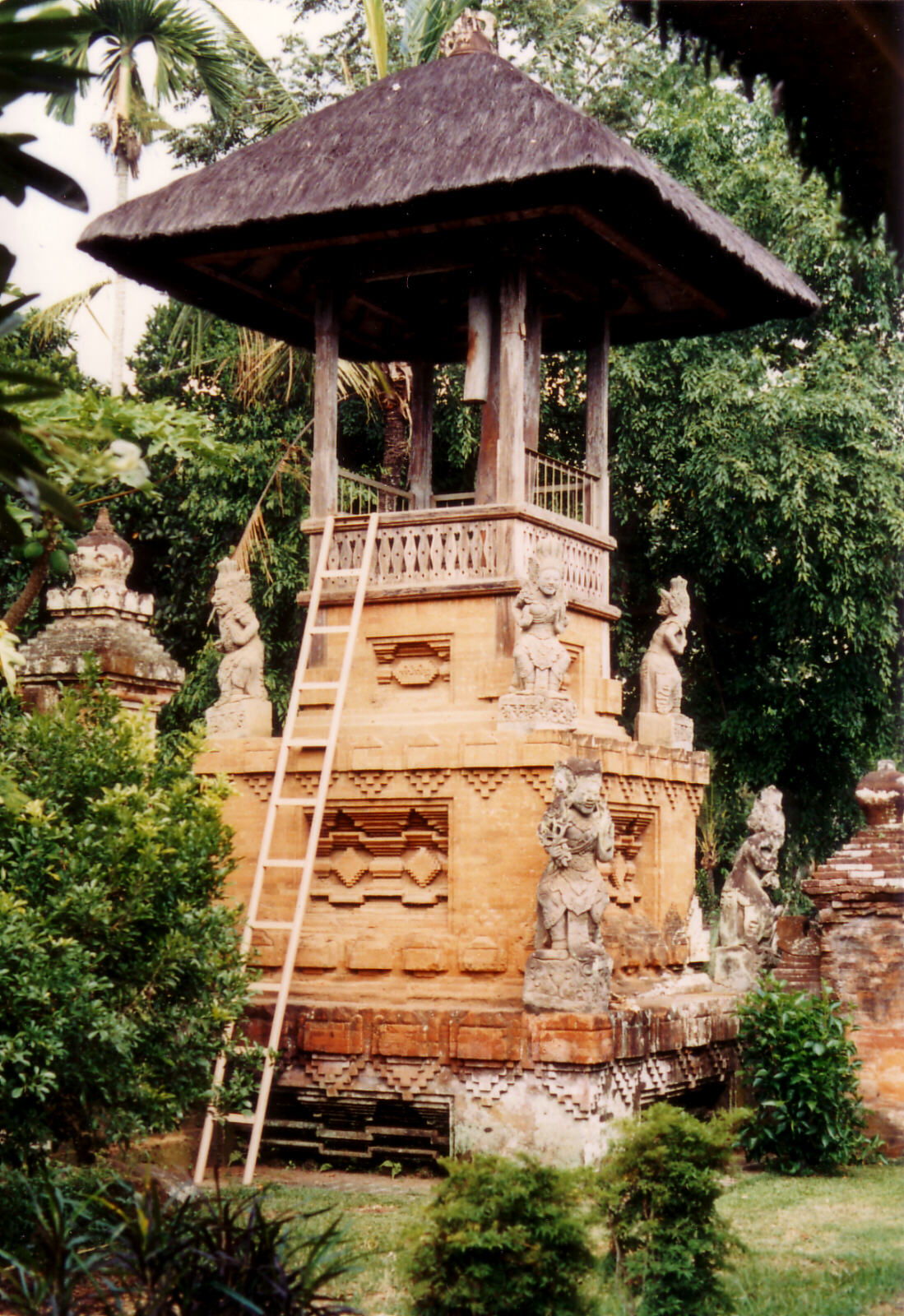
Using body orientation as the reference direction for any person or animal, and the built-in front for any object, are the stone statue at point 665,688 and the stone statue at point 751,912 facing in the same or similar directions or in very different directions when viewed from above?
same or similar directions

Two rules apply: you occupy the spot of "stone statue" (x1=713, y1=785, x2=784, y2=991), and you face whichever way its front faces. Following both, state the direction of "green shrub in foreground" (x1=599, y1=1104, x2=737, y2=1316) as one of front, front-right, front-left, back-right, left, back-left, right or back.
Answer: right

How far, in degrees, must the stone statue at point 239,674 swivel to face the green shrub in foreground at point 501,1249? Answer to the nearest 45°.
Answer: approximately 45° to its left

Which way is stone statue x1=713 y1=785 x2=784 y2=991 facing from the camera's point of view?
to the viewer's right

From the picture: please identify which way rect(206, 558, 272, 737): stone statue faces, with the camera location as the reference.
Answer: facing the viewer and to the left of the viewer

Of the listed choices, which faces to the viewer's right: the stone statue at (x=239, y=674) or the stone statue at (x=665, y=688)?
the stone statue at (x=665, y=688)

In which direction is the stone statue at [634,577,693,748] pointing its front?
to the viewer's right

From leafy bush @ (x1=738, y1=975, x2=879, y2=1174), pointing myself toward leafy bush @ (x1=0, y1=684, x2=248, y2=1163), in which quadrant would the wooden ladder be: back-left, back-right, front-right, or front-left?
front-right

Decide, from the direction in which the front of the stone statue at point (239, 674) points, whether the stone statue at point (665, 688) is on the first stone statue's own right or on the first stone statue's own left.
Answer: on the first stone statue's own left

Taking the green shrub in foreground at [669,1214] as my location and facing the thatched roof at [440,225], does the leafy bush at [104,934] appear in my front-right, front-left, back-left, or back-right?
front-left

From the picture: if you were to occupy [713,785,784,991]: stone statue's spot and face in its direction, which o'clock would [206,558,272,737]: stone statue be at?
[206,558,272,737]: stone statue is roughly at 5 o'clock from [713,785,784,991]: stone statue.

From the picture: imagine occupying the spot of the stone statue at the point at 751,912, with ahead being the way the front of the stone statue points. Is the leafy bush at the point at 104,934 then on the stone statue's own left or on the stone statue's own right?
on the stone statue's own right

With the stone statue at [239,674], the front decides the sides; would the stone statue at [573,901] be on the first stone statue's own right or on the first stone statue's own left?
on the first stone statue's own left
